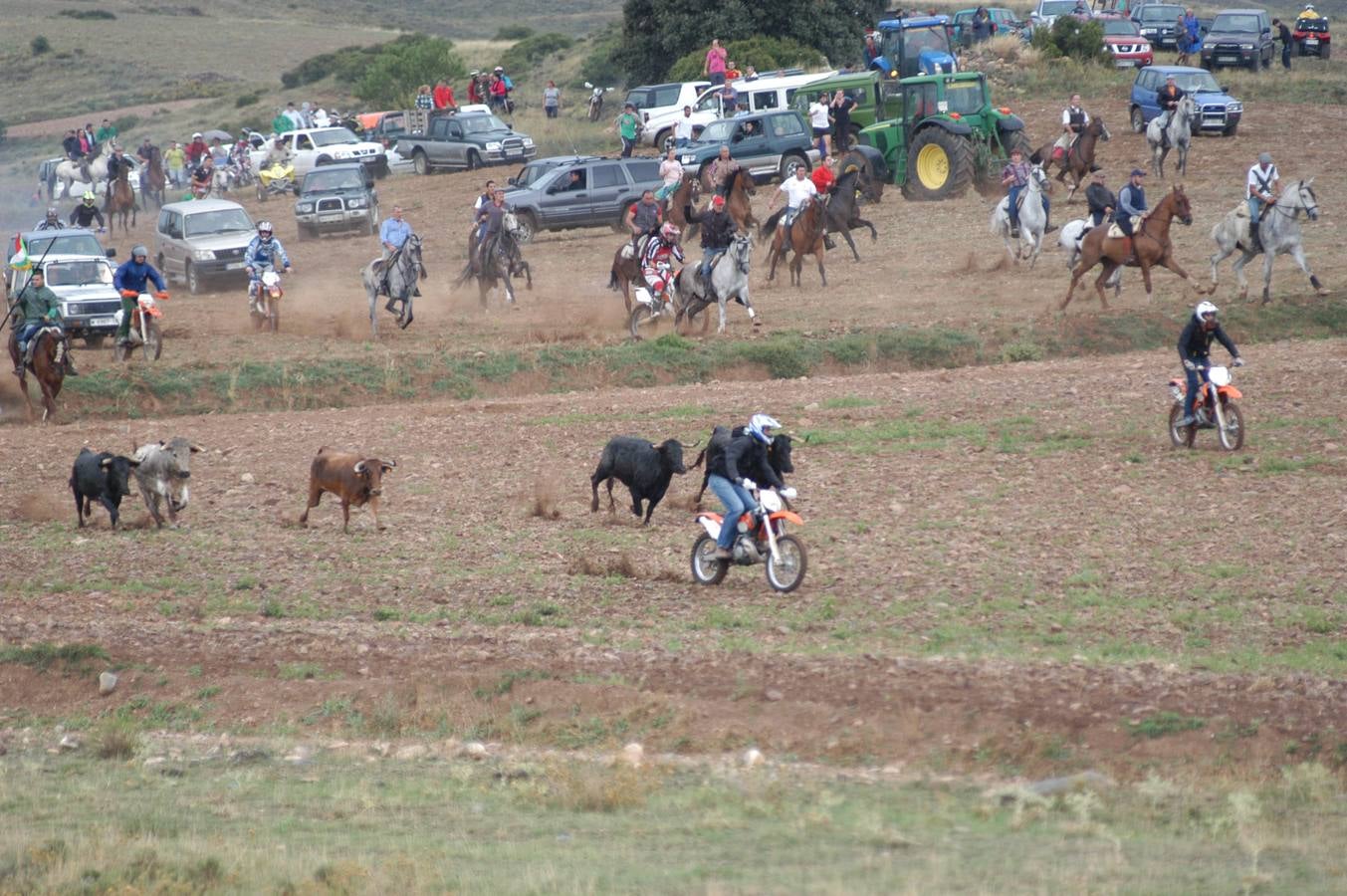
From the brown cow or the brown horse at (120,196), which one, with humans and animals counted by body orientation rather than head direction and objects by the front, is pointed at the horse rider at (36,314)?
the brown horse

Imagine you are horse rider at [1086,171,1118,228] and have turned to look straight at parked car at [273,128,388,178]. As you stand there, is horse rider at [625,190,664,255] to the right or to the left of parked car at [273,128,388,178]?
left

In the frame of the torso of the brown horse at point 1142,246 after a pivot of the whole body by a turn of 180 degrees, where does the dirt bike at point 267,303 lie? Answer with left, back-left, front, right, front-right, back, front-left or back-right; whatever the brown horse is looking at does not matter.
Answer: front

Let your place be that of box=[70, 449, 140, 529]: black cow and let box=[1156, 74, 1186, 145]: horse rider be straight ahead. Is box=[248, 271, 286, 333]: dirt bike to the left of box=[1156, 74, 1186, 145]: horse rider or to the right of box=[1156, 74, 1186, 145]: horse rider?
left

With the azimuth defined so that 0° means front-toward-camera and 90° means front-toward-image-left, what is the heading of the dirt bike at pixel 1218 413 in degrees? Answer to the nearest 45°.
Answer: approximately 315°

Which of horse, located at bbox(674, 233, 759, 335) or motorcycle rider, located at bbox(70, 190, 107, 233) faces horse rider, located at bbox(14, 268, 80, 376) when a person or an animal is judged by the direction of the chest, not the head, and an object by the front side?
motorcycle rider, located at bbox(70, 190, 107, 233)
